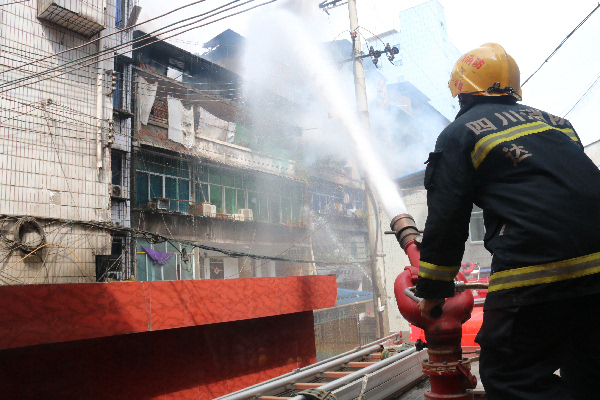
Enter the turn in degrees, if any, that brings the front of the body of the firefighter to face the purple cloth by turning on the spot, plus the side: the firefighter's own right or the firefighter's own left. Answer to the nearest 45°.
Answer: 0° — they already face it

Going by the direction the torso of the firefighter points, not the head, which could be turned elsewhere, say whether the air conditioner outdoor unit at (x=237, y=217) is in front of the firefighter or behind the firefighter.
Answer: in front

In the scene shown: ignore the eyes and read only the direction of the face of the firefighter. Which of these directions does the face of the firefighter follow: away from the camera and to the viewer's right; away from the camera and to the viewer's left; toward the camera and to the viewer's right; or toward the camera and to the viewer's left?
away from the camera and to the viewer's left

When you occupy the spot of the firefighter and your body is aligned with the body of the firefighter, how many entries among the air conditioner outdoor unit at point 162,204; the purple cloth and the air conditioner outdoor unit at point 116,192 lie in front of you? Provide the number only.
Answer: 3

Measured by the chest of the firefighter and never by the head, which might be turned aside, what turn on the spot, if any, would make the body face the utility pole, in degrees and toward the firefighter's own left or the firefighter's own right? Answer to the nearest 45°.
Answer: approximately 45° to the firefighter's own right

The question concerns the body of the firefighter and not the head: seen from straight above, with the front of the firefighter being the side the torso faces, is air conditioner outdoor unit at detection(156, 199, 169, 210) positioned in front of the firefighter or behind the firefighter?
in front

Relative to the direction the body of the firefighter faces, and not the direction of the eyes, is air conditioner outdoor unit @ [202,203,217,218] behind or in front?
in front

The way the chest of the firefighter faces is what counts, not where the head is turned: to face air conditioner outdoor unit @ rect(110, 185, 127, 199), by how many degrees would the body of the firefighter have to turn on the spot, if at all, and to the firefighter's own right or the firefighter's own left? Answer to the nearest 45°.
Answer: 0° — they already face it

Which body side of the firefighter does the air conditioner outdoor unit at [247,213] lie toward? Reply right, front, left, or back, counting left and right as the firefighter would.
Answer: front

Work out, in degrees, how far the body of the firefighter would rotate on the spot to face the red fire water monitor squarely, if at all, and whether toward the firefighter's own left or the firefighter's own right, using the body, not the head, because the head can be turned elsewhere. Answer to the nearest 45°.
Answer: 0° — they already face it

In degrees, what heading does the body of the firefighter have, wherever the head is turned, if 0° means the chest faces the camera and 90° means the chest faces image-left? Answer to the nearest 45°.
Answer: approximately 135°
